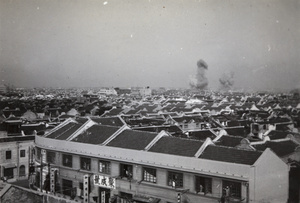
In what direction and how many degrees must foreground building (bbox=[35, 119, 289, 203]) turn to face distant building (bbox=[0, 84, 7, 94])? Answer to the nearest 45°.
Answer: approximately 90° to its right

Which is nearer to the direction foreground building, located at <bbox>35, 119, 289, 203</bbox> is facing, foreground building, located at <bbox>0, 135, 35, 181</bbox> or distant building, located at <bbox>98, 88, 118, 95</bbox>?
the foreground building

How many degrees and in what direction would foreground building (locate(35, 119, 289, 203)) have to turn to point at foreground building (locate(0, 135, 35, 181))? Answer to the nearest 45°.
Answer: approximately 90° to its right

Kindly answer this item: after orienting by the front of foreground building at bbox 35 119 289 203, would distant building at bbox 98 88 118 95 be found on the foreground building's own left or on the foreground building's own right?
on the foreground building's own right

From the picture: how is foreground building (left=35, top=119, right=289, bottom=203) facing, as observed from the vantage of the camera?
facing the viewer and to the left of the viewer

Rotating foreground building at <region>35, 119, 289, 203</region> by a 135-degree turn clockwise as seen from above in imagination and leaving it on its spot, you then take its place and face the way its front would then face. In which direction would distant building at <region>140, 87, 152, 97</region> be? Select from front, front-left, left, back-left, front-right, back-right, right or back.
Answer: front
